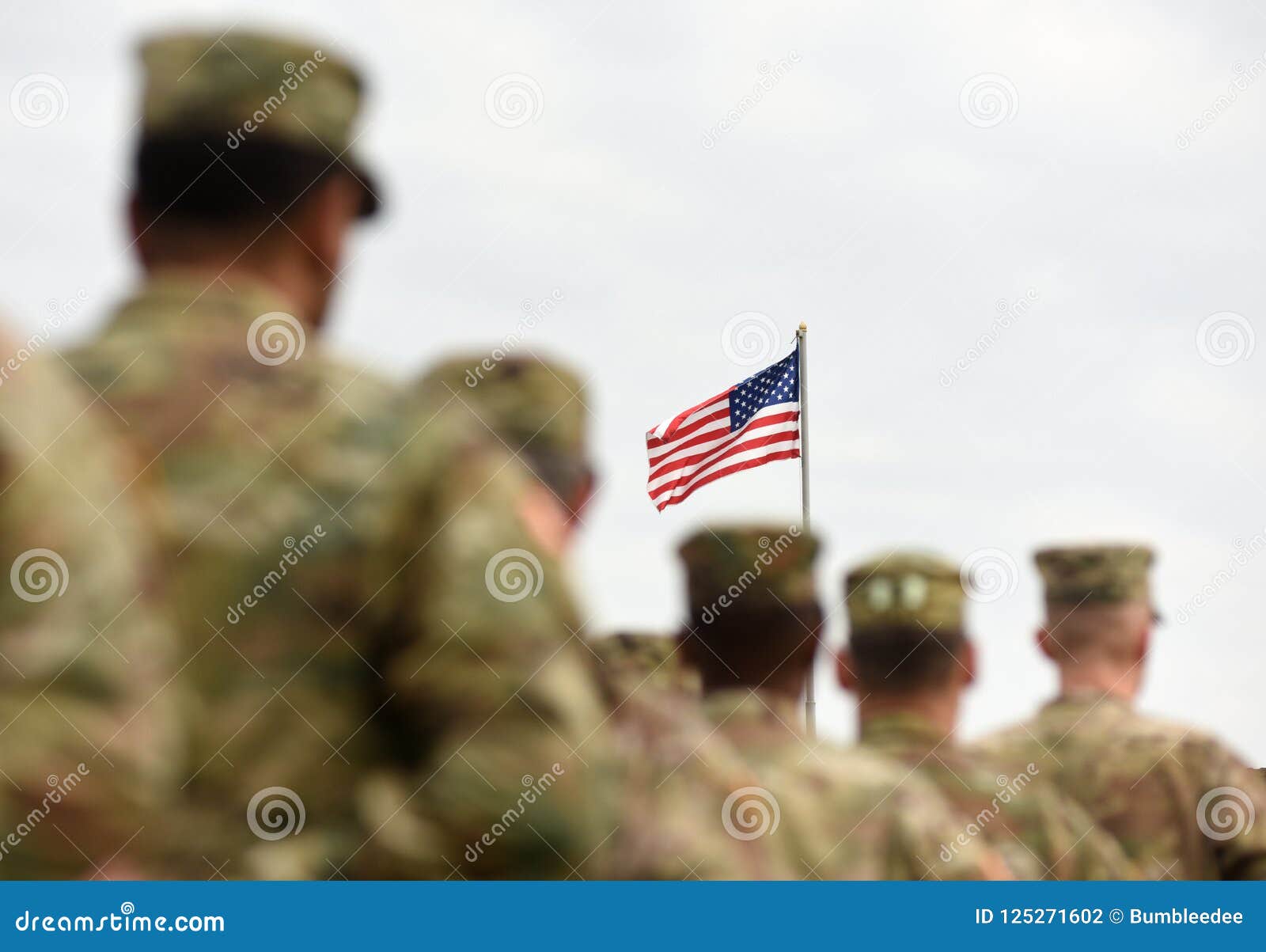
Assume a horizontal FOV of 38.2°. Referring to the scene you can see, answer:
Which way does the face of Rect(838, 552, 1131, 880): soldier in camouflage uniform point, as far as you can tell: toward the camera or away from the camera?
away from the camera

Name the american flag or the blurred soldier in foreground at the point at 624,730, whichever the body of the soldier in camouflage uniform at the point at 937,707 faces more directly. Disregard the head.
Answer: the american flag

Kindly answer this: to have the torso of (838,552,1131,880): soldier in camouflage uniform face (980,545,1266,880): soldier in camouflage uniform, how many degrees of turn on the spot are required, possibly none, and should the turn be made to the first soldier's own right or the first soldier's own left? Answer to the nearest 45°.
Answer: approximately 45° to the first soldier's own right

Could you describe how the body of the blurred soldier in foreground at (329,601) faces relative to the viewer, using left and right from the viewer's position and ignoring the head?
facing away from the viewer and to the right of the viewer

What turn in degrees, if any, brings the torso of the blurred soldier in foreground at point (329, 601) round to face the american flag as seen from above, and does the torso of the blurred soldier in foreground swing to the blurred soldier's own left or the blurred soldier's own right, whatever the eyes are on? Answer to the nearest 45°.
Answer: approximately 45° to the blurred soldier's own left

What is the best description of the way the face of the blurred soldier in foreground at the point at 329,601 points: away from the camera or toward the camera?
away from the camera

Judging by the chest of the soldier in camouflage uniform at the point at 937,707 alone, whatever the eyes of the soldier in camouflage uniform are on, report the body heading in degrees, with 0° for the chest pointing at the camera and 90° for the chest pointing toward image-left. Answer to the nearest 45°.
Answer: approximately 180°

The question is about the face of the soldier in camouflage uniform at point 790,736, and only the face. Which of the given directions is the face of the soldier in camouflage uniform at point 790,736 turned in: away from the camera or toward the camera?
away from the camera

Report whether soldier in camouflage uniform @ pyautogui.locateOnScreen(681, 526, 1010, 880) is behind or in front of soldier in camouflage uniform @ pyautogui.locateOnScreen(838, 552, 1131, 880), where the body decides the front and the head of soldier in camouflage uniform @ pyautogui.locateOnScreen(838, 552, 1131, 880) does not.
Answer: behind
